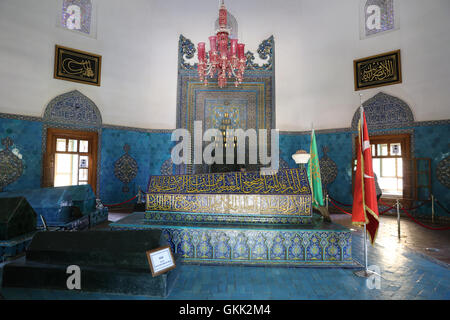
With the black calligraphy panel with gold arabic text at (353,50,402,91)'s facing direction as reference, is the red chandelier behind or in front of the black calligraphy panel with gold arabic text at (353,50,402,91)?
in front

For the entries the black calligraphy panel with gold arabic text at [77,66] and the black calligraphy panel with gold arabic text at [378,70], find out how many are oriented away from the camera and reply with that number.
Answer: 0

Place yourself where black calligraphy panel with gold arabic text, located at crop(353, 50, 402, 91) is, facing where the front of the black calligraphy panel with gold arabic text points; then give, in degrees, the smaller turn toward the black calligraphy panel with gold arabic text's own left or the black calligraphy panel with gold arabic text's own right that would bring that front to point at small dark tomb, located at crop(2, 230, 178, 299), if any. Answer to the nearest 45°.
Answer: approximately 45° to the black calligraphy panel with gold arabic text's own left

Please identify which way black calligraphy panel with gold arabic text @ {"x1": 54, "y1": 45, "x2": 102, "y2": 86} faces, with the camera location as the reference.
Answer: facing the viewer and to the right of the viewer

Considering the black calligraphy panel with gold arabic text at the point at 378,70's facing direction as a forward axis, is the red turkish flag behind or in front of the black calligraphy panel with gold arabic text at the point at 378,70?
in front

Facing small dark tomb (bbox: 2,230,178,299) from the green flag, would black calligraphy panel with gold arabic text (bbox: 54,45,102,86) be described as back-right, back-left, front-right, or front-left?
front-right

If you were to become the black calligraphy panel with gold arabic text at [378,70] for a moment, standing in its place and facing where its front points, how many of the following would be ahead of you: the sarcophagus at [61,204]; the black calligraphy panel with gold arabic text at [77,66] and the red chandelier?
3

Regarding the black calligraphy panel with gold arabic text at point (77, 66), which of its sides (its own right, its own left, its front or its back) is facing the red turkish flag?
front

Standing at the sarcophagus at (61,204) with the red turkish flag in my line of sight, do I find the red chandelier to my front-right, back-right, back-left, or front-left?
front-left

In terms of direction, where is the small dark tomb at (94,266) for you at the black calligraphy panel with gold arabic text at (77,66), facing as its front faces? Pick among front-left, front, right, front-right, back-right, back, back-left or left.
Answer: front-right

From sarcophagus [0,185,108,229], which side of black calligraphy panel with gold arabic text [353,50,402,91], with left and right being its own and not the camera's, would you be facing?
front

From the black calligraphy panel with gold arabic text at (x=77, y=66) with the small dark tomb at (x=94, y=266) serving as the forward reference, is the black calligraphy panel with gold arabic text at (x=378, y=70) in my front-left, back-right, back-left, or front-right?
front-left
